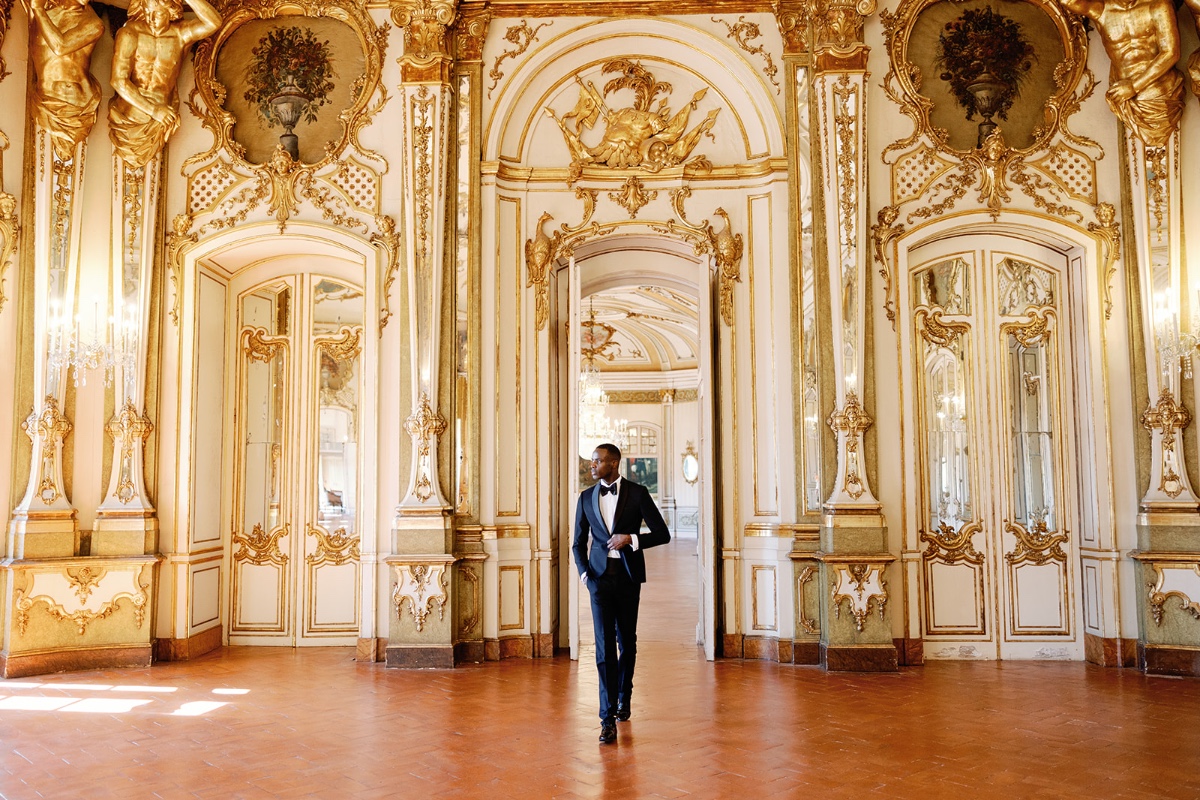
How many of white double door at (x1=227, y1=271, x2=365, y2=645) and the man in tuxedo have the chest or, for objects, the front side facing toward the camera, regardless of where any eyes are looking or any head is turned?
2

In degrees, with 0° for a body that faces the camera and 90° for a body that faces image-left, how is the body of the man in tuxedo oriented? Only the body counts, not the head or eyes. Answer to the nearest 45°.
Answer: approximately 0°

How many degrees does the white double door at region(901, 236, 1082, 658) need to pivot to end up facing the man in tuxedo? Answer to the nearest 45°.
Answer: approximately 45° to its right

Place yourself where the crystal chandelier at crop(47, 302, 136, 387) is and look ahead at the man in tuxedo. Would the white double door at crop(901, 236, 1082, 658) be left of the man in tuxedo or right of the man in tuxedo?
left

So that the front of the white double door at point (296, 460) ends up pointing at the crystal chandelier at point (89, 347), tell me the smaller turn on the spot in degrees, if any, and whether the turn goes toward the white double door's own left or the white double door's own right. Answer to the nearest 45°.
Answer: approximately 45° to the white double door's own right

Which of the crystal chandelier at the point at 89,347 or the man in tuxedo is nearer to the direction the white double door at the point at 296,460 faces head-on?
the man in tuxedo

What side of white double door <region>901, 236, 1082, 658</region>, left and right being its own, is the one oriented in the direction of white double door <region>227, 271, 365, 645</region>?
right

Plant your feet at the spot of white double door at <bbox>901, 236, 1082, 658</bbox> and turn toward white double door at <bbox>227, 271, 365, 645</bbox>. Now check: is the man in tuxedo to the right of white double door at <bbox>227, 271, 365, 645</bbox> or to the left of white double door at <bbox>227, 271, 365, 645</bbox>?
left

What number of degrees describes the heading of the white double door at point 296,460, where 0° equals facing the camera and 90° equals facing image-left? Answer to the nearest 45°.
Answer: approximately 0°
